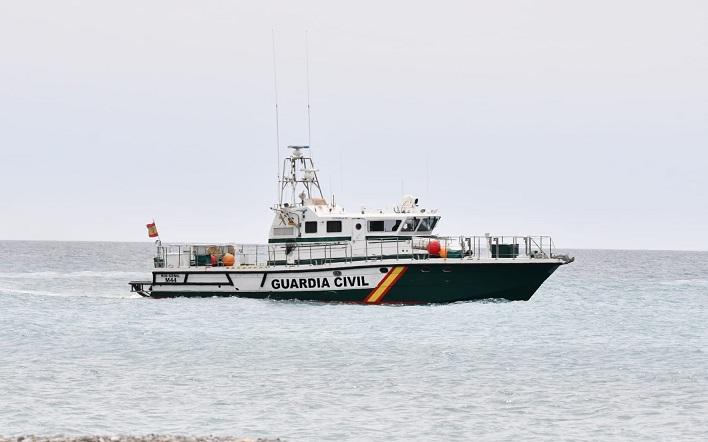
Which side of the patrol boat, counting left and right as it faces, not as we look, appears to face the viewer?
right
